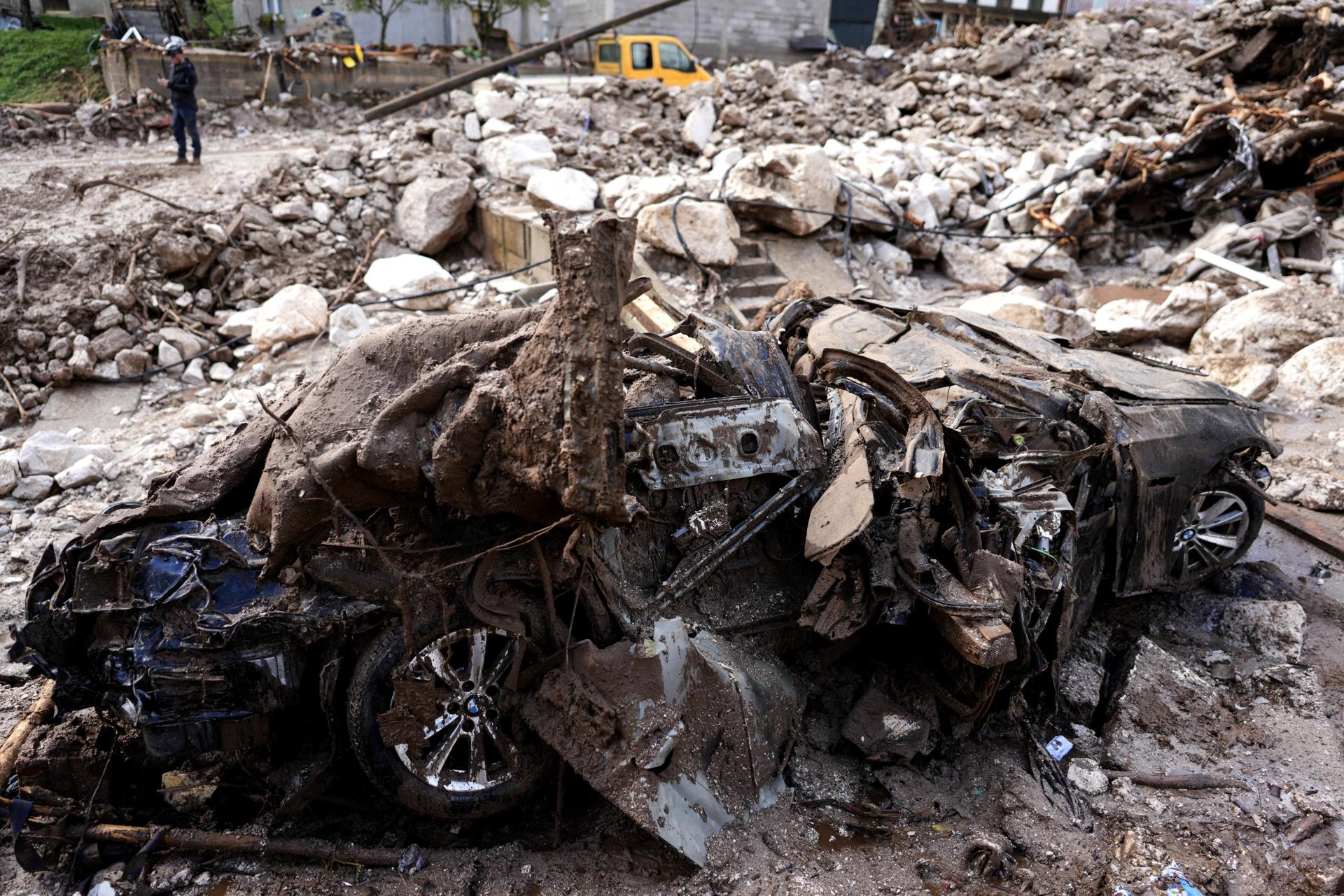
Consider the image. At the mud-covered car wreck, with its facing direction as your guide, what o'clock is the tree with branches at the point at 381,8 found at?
The tree with branches is roughly at 10 o'clock from the mud-covered car wreck.

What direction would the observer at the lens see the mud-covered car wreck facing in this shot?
facing away from the viewer and to the right of the viewer

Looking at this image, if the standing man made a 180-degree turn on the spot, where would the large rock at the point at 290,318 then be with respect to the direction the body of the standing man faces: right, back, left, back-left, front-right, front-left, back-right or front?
right
